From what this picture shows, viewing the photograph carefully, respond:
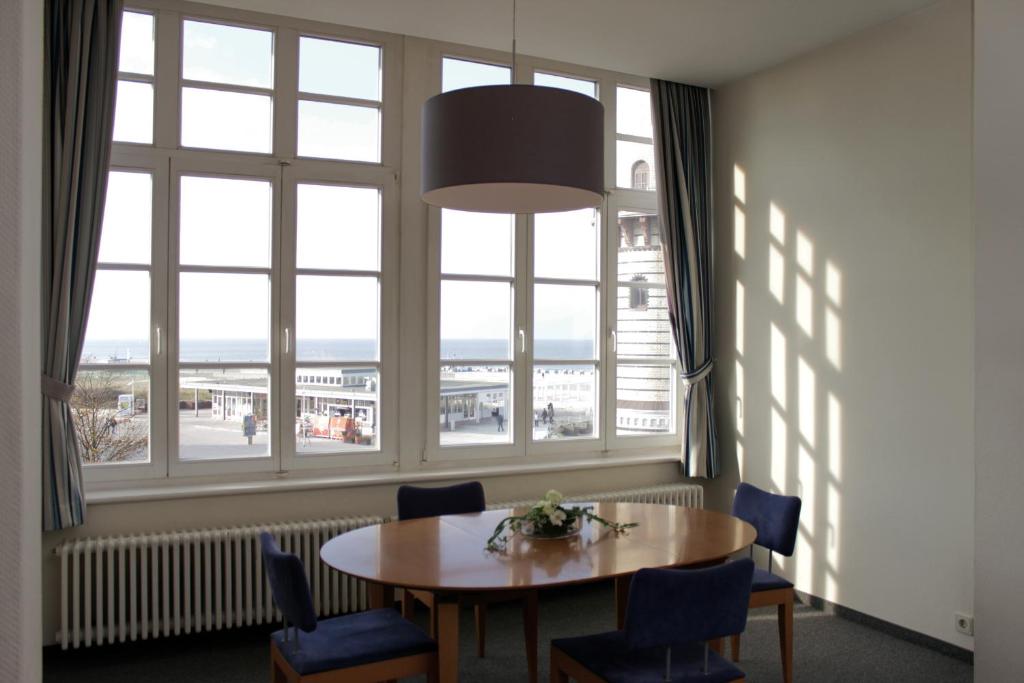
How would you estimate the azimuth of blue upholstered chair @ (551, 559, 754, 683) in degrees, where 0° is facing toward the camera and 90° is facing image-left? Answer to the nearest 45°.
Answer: approximately 135°

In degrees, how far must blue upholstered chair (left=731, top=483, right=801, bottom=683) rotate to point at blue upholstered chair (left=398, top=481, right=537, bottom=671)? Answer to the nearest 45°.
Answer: approximately 45° to its right

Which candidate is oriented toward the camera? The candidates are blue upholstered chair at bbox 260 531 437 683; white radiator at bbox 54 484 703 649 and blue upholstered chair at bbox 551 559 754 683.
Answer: the white radiator

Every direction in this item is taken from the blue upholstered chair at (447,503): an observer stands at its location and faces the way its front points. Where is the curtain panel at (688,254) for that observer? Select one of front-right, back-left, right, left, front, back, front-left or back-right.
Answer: left

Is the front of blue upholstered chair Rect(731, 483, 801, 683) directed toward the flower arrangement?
yes

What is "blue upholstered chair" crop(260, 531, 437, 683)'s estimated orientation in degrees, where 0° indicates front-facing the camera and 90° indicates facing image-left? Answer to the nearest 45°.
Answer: approximately 225°

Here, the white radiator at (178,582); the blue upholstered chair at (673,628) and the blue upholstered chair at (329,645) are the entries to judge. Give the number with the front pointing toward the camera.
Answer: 1

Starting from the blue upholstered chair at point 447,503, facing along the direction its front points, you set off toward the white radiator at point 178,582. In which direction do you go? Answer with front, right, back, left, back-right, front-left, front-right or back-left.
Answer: back-right

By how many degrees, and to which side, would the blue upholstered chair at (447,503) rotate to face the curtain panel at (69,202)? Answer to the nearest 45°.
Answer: approximately 135° to its right

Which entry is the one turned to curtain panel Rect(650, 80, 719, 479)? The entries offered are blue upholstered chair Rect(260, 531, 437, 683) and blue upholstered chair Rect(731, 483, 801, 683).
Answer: blue upholstered chair Rect(260, 531, 437, 683)

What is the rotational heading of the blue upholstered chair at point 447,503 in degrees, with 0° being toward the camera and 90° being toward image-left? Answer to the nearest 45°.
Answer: approximately 315°

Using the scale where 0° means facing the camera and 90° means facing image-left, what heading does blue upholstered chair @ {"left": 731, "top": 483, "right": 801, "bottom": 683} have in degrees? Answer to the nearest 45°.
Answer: approximately 45°

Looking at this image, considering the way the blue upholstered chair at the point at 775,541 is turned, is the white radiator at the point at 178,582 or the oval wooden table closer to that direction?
the oval wooden table

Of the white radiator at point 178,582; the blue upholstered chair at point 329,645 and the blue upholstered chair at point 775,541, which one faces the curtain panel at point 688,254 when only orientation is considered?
the blue upholstered chair at point 329,645

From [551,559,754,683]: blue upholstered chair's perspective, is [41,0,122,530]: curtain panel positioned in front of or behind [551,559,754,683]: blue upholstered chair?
in front

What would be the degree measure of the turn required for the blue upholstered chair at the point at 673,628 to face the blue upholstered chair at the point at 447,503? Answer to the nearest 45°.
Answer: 0° — it already faces it
